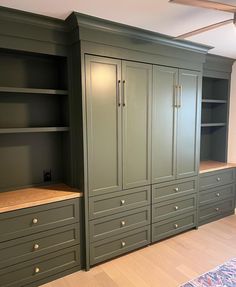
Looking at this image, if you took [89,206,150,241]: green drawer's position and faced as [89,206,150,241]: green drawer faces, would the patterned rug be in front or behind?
in front

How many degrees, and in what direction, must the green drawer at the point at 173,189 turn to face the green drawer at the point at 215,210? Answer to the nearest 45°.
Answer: approximately 90° to its left

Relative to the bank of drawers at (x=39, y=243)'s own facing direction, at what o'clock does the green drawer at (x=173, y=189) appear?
The green drawer is roughly at 10 o'clock from the bank of drawers.

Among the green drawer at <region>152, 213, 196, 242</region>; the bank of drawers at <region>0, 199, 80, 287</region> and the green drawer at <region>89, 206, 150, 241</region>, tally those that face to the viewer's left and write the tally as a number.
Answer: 0

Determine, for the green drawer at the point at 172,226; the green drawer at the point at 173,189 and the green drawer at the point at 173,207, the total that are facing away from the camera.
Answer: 0

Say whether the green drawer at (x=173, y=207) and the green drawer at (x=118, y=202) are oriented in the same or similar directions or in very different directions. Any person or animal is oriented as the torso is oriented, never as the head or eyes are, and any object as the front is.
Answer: same or similar directions

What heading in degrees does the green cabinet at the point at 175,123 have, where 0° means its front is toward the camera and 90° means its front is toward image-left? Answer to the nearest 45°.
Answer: approximately 315°

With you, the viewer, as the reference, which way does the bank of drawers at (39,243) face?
facing the viewer and to the right of the viewer

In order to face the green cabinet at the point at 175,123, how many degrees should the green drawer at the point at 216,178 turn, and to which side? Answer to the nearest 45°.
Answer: approximately 90° to its right

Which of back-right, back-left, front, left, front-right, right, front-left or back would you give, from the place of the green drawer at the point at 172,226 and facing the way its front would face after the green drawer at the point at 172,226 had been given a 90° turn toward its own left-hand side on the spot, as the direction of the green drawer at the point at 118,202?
back

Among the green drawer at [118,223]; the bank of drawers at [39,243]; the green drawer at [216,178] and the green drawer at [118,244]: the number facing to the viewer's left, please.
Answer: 0

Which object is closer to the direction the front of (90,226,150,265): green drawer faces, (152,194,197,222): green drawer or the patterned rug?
the patterned rug

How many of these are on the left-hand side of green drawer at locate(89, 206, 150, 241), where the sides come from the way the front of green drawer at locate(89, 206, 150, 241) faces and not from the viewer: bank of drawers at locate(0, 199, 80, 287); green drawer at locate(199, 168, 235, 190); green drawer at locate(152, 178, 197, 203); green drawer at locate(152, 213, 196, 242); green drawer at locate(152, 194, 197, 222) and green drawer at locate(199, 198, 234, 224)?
5

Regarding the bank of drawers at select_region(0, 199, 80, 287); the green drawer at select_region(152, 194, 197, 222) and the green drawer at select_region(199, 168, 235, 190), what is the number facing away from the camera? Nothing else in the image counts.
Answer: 0

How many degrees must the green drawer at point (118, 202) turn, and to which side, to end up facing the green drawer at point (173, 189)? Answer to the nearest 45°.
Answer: approximately 90° to its left

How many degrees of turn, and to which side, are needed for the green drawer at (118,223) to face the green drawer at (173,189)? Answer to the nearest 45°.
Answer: approximately 90° to its left

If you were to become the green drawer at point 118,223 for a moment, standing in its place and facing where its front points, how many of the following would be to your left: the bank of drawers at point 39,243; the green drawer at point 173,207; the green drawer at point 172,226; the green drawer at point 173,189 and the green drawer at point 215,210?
4
